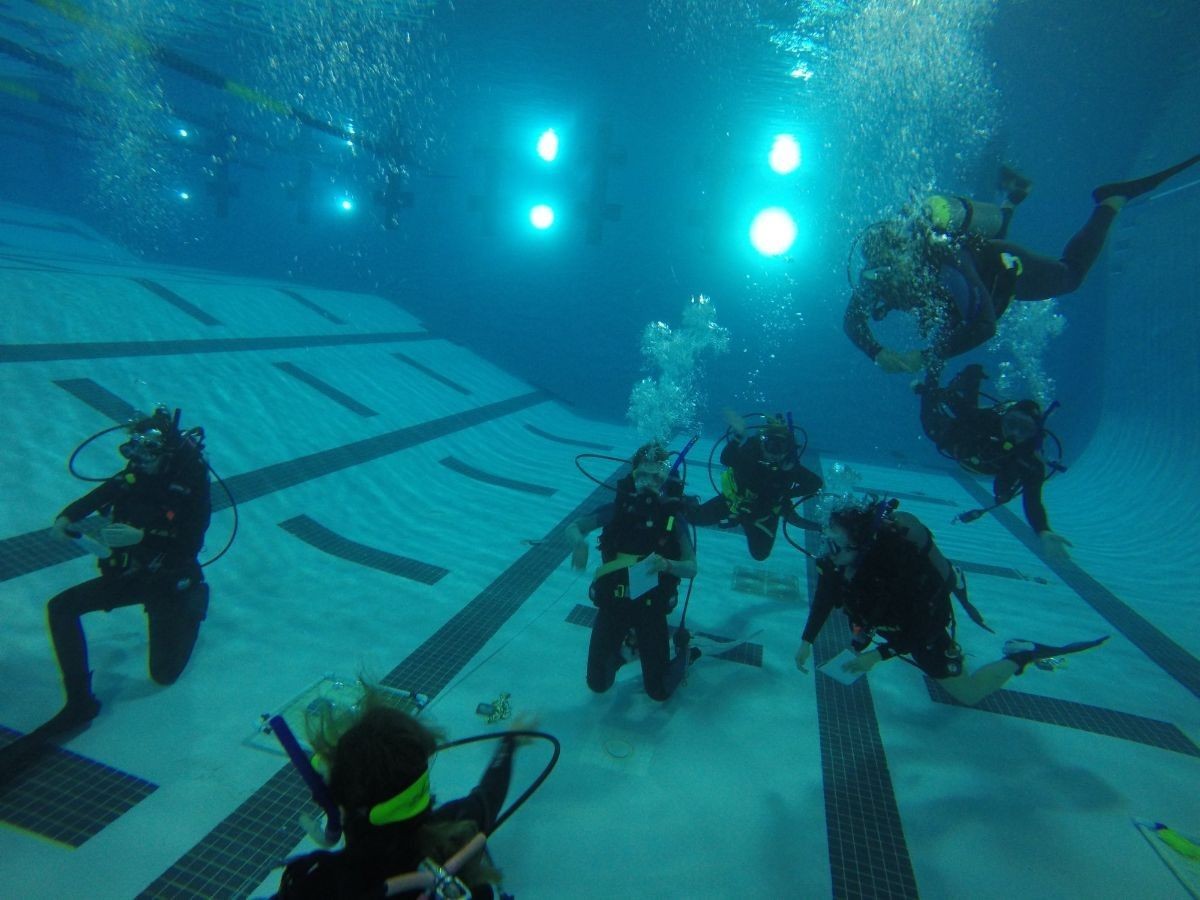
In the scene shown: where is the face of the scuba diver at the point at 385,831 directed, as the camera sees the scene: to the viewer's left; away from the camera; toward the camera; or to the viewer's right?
away from the camera

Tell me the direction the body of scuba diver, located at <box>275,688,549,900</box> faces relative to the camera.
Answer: away from the camera
